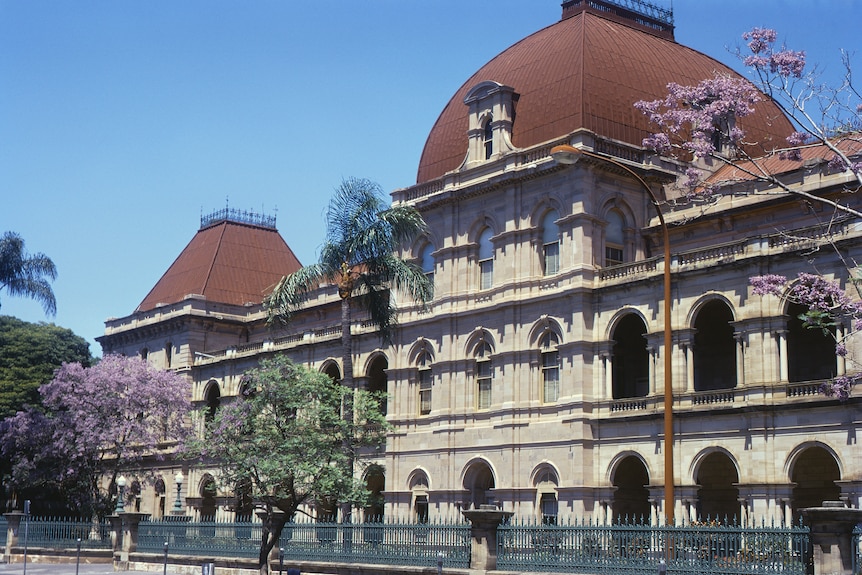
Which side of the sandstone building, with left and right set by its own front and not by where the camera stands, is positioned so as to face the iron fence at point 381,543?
front

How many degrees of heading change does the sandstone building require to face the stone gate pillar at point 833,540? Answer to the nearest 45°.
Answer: approximately 45° to its left

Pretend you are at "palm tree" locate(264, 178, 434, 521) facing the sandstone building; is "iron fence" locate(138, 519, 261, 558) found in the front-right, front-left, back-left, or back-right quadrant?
back-left

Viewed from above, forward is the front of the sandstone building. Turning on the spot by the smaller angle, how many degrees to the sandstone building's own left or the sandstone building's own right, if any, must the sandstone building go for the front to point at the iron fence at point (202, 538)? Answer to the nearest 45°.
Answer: approximately 45° to the sandstone building's own right

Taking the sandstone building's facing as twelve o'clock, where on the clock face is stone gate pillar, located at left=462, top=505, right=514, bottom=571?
The stone gate pillar is roughly at 11 o'clock from the sandstone building.

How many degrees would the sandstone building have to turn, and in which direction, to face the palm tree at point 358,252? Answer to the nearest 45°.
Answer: approximately 45° to its right

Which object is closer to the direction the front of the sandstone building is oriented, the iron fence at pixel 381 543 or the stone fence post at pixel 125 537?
the iron fence

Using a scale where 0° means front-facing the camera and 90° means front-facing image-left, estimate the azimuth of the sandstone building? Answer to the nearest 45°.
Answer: approximately 45°

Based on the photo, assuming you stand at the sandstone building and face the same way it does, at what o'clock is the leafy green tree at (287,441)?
The leafy green tree is roughly at 1 o'clock from the sandstone building.
